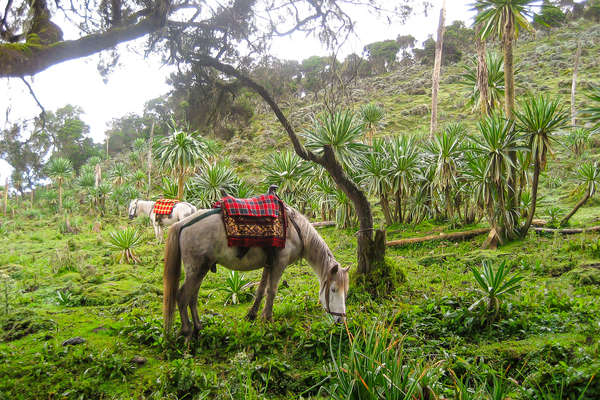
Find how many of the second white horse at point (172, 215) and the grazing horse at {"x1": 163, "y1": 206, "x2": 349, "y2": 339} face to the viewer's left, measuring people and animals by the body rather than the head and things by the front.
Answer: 1

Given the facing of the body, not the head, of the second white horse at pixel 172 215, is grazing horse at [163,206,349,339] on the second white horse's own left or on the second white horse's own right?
on the second white horse's own left

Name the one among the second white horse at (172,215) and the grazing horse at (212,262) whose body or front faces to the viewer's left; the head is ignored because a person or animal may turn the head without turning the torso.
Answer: the second white horse

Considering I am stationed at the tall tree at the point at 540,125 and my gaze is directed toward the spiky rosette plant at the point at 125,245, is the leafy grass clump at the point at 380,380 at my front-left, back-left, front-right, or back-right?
front-left

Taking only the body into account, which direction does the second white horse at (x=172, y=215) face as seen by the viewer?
to the viewer's left

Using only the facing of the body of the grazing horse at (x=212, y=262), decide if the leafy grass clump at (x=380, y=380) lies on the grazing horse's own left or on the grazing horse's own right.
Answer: on the grazing horse's own right

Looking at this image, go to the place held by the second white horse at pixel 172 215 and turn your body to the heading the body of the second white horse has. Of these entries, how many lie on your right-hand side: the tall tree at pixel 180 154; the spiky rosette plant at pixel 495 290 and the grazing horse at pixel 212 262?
1

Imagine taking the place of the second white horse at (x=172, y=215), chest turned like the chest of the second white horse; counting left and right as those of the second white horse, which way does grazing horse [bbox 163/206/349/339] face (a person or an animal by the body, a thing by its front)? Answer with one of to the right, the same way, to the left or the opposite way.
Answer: the opposite way

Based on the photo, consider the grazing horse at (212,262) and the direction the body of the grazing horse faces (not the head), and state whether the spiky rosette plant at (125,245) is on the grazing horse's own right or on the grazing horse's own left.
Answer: on the grazing horse's own left

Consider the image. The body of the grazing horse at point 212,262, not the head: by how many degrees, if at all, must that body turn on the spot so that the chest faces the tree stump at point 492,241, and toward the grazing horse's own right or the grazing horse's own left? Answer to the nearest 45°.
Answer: approximately 45° to the grazing horse's own left

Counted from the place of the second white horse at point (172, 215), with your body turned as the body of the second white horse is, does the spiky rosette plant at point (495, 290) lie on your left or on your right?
on your left

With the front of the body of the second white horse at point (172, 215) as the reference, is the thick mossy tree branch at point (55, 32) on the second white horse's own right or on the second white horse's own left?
on the second white horse's own left

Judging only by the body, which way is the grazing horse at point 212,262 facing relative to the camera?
to the viewer's right
